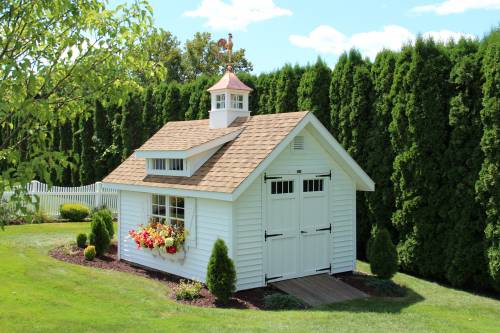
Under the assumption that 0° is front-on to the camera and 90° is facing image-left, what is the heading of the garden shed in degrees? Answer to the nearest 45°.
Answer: approximately 315°

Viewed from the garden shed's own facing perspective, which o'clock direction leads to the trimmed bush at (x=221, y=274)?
The trimmed bush is roughly at 2 o'clock from the garden shed.

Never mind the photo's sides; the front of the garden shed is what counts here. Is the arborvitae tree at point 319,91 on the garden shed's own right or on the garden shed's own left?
on the garden shed's own left

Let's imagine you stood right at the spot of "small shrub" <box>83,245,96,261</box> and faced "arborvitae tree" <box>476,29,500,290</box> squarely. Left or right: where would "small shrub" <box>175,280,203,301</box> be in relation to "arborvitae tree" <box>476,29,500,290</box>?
right

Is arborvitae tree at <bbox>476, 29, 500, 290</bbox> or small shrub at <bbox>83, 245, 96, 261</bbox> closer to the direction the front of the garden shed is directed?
the arborvitae tree

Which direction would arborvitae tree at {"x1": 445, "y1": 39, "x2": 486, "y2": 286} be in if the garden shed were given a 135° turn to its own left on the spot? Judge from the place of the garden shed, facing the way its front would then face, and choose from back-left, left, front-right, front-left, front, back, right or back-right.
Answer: right

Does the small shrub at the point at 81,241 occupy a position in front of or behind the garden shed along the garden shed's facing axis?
behind
